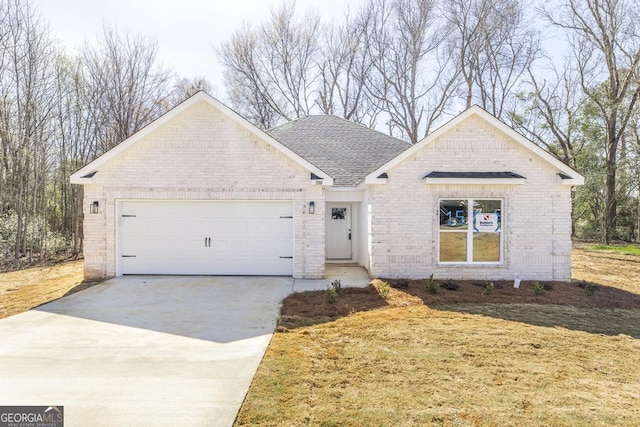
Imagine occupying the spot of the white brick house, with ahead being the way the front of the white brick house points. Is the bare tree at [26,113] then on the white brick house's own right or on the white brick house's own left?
on the white brick house's own right

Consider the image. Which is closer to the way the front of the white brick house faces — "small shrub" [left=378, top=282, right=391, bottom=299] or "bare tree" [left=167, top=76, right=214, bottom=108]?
the small shrub

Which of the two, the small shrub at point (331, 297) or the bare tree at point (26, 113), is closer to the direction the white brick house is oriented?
the small shrub

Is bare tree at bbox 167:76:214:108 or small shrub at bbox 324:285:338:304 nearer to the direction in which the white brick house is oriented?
the small shrub

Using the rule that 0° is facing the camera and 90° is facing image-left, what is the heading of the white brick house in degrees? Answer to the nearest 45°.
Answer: approximately 0°

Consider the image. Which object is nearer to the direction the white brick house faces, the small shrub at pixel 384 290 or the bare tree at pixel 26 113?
the small shrub

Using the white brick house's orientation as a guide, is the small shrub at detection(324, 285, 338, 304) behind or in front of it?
in front

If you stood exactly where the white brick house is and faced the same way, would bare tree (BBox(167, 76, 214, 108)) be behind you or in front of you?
behind

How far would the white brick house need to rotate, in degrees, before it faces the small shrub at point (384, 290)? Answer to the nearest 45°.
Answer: approximately 45° to its left
